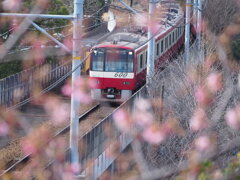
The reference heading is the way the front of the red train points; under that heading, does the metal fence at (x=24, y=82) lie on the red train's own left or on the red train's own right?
on the red train's own right

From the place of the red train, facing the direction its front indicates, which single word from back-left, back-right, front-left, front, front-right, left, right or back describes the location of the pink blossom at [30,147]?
front-left

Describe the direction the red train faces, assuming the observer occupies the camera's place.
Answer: facing the viewer and to the left of the viewer

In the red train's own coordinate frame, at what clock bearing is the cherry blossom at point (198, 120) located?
The cherry blossom is roughly at 10 o'clock from the red train.

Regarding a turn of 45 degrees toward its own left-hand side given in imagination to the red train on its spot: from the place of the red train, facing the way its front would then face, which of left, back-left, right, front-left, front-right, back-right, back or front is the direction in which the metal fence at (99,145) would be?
front

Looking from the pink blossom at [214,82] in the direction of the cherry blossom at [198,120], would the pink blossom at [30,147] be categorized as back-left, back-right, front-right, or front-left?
front-right

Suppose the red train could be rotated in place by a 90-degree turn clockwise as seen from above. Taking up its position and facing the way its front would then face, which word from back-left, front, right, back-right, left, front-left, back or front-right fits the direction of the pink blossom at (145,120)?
back-left

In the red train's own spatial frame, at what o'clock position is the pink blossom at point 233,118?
The pink blossom is roughly at 10 o'clock from the red train.

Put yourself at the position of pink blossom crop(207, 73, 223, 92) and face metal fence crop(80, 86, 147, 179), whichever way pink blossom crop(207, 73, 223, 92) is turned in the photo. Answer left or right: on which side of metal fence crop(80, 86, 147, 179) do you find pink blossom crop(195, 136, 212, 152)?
left

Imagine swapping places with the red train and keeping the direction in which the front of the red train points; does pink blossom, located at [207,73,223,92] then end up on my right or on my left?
on my left

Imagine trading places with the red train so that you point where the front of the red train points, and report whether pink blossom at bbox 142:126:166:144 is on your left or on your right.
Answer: on your left

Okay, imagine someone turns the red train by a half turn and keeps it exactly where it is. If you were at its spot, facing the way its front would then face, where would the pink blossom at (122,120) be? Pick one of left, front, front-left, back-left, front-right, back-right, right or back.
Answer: back-right

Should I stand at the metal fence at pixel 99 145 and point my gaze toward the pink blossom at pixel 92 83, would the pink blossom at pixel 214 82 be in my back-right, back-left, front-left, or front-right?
front-left

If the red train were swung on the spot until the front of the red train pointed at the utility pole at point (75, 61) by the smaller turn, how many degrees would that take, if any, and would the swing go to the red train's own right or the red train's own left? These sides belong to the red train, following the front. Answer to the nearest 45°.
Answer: approximately 45° to the red train's own left

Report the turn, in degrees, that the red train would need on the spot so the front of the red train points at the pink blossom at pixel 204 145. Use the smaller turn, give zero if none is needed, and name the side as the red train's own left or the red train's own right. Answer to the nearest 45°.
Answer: approximately 45° to the red train's own left

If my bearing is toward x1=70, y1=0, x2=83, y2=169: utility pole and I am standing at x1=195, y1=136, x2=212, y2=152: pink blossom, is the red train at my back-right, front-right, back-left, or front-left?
front-right
